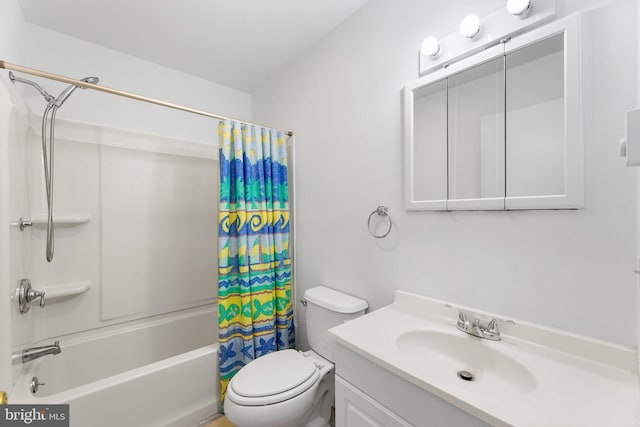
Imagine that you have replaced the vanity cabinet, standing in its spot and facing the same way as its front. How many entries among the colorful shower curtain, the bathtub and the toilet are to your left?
0

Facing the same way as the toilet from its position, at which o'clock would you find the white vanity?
The white vanity is roughly at 9 o'clock from the toilet.

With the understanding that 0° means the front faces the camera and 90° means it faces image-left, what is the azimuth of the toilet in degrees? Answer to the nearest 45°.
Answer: approximately 45°

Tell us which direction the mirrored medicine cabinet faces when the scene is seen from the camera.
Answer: facing the viewer and to the left of the viewer

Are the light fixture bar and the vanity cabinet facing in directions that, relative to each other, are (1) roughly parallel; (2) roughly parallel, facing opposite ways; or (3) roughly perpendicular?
roughly parallel

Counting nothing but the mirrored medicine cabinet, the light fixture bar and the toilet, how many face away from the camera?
0

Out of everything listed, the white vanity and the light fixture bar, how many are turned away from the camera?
0

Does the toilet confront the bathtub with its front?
no

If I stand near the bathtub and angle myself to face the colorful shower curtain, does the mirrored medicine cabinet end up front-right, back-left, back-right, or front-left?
front-right

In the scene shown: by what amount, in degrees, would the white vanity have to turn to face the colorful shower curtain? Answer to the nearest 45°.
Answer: approximately 45° to its right

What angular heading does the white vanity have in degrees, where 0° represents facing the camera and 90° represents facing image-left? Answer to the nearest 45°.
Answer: approximately 45°

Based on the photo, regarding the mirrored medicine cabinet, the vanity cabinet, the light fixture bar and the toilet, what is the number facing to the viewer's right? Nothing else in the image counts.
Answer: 0

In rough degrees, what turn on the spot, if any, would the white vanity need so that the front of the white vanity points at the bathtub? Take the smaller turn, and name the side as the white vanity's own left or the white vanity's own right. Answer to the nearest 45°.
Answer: approximately 45° to the white vanity's own right

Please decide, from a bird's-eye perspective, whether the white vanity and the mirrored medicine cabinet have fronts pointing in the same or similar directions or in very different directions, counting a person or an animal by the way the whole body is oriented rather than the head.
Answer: same or similar directions

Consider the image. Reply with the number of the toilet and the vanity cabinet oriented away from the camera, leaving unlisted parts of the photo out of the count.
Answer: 0

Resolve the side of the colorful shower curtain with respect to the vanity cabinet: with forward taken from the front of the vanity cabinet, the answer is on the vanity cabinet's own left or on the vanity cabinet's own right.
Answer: on the vanity cabinet's own right
